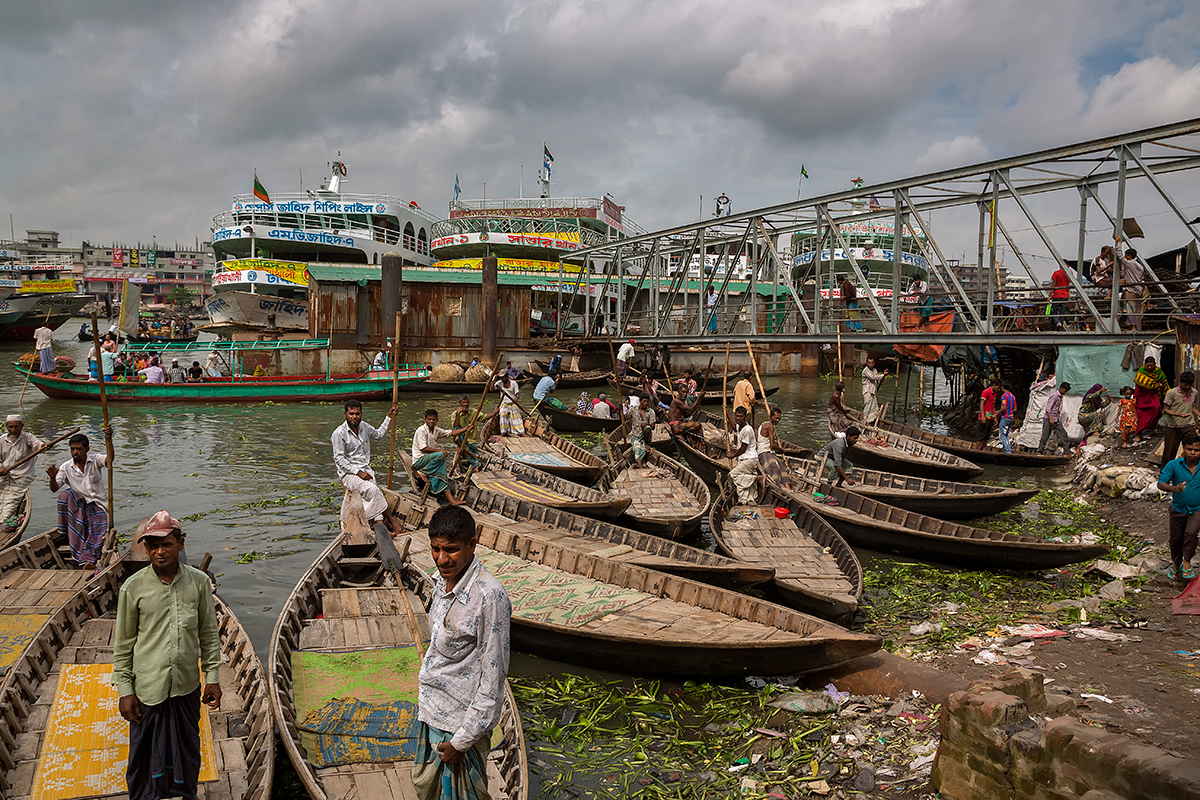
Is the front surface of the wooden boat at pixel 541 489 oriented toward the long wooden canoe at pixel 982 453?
no

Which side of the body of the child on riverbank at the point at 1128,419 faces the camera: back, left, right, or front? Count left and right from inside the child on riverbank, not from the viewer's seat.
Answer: front

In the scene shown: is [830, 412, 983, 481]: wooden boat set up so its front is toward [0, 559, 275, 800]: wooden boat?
no

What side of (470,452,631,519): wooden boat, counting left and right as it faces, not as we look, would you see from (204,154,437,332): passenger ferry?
back

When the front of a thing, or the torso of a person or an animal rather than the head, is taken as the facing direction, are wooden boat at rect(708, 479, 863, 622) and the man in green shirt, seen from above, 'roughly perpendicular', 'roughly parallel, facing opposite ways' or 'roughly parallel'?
roughly parallel

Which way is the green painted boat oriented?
to the viewer's left

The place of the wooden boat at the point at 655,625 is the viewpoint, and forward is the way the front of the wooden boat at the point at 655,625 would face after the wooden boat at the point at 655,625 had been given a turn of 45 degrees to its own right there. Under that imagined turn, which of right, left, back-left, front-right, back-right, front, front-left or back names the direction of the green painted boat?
back-right

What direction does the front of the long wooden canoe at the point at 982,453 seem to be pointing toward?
to the viewer's right

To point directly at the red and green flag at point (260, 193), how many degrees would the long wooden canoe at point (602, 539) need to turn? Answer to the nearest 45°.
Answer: approximately 180°

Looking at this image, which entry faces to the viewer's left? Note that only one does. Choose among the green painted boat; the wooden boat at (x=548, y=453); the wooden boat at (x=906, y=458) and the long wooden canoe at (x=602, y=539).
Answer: the green painted boat

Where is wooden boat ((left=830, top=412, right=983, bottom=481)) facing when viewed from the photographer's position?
facing the viewer and to the right of the viewer

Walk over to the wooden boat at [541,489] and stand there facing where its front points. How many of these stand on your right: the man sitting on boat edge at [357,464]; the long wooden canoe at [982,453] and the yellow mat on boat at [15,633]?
2

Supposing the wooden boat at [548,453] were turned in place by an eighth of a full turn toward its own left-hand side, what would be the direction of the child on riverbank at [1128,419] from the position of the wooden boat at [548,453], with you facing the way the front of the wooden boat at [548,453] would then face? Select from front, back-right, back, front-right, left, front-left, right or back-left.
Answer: front

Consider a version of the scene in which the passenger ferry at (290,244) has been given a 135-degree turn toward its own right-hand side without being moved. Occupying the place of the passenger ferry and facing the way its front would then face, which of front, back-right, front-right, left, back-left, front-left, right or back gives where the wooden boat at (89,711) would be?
back

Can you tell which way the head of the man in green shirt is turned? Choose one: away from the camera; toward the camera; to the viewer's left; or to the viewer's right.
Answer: toward the camera

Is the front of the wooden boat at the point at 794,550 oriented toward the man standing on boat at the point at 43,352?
no

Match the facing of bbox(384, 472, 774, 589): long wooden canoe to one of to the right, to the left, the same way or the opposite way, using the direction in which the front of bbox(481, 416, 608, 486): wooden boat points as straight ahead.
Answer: the same way

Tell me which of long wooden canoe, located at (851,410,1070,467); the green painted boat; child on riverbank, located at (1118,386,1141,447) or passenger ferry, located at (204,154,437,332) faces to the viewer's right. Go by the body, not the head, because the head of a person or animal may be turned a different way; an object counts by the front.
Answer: the long wooden canoe

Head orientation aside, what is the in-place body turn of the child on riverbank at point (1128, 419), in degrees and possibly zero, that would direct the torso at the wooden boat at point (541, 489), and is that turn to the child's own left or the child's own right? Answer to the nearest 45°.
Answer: approximately 45° to the child's own right

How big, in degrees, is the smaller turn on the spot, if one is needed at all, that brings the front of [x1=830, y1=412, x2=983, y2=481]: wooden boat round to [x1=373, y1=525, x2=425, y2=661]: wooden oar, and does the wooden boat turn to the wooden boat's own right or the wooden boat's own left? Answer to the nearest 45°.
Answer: approximately 90° to the wooden boat's own right

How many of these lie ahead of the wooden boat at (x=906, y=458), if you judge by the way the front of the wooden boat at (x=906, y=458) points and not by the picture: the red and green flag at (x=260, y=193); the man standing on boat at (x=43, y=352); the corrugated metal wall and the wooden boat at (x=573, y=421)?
0

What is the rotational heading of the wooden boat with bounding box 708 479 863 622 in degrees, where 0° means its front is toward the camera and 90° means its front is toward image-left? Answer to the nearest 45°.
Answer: approximately 315°
